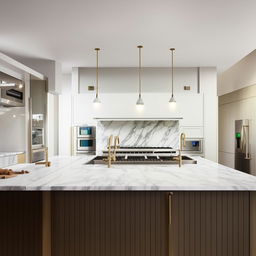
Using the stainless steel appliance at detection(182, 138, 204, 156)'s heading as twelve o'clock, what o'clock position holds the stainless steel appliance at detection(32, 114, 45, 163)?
the stainless steel appliance at detection(32, 114, 45, 163) is roughly at 2 o'clock from the stainless steel appliance at detection(182, 138, 204, 156).

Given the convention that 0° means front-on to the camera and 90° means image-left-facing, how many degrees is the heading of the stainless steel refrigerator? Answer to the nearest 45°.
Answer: approximately 45°

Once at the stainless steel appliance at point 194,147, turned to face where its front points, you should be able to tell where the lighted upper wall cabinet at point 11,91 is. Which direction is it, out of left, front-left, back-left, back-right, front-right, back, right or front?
front-right

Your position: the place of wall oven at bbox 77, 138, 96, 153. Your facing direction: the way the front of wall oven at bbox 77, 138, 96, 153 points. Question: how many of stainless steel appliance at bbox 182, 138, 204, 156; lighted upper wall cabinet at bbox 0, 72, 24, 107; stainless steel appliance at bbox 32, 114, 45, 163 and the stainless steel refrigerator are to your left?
2

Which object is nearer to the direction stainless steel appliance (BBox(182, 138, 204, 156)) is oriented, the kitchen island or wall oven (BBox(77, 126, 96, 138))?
the kitchen island

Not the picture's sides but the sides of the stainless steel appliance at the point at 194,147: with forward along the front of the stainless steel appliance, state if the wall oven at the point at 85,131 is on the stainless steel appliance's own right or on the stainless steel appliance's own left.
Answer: on the stainless steel appliance's own right

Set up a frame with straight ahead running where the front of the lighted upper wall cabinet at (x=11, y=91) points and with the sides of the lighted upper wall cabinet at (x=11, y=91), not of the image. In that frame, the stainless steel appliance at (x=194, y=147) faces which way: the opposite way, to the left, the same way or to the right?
to the right

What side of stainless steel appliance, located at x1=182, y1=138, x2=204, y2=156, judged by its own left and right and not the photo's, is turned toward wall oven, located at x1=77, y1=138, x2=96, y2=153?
right
